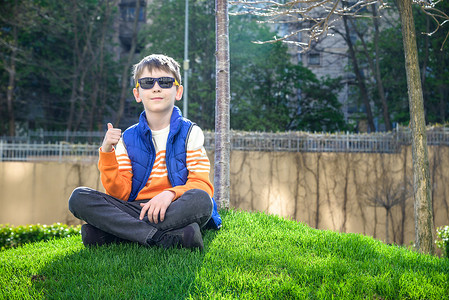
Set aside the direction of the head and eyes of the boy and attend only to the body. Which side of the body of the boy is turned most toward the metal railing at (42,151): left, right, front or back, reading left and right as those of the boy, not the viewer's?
back

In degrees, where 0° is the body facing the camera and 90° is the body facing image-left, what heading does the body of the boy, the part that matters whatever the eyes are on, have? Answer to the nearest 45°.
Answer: approximately 0°
